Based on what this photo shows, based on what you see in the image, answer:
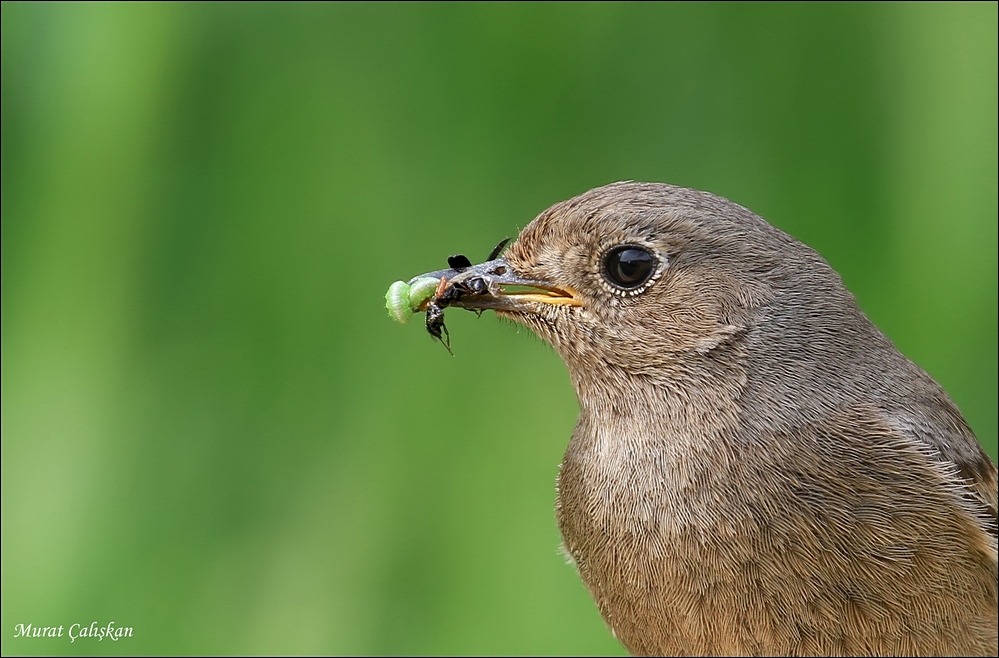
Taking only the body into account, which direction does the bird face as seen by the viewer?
to the viewer's left
